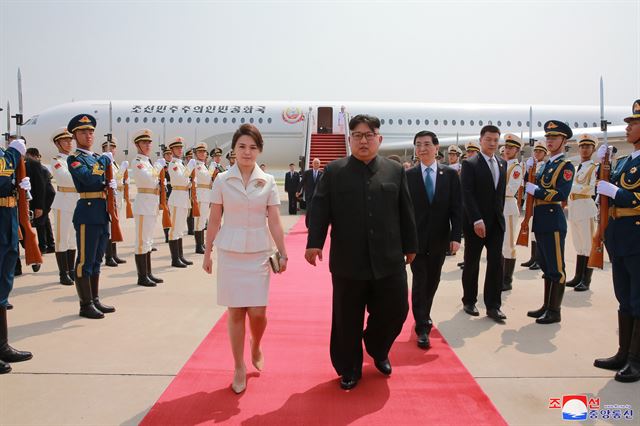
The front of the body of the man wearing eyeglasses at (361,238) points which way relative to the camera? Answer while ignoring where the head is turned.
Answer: toward the camera

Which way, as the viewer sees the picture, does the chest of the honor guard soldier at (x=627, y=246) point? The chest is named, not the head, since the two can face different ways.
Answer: to the viewer's left

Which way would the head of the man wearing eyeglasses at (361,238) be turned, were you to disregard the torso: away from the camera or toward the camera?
toward the camera

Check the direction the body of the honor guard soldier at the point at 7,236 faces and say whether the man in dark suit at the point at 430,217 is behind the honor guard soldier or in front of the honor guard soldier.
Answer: in front

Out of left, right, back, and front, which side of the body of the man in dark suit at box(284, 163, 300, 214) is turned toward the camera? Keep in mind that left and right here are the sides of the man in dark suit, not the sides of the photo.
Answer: front

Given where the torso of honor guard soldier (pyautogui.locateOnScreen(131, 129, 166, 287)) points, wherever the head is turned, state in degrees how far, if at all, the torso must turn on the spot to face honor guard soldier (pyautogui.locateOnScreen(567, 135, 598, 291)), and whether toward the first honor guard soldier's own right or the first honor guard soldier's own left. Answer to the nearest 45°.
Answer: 0° — they already face them

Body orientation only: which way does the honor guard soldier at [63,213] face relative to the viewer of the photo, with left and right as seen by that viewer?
facing the viewer and to the right of the viewer

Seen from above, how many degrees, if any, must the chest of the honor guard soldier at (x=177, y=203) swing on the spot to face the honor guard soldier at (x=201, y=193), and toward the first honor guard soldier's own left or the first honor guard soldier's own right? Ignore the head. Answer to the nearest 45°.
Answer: approximately 135° to the first honor guard soldier's own left

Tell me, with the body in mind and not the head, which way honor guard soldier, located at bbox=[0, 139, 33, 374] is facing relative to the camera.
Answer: to the viewer's right

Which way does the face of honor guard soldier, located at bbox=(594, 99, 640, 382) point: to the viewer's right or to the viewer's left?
to the viewer's left

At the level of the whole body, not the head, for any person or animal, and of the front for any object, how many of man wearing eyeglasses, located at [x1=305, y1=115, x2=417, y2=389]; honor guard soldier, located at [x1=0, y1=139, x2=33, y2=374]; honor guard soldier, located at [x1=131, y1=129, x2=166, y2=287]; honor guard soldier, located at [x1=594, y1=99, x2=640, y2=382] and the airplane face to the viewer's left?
2

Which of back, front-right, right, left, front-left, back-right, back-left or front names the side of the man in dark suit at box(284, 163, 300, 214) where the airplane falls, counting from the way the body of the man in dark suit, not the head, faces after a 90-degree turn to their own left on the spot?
left

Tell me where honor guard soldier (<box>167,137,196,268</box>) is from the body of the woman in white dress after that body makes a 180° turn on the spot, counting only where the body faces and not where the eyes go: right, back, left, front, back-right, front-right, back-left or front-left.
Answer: front

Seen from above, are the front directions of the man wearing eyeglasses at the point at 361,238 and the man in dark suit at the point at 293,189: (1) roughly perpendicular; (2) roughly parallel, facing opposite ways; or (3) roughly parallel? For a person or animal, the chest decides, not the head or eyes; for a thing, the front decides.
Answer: roughly parallel

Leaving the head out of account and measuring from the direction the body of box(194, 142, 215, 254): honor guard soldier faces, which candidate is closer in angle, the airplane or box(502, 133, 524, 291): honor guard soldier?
the honor guard soldier
